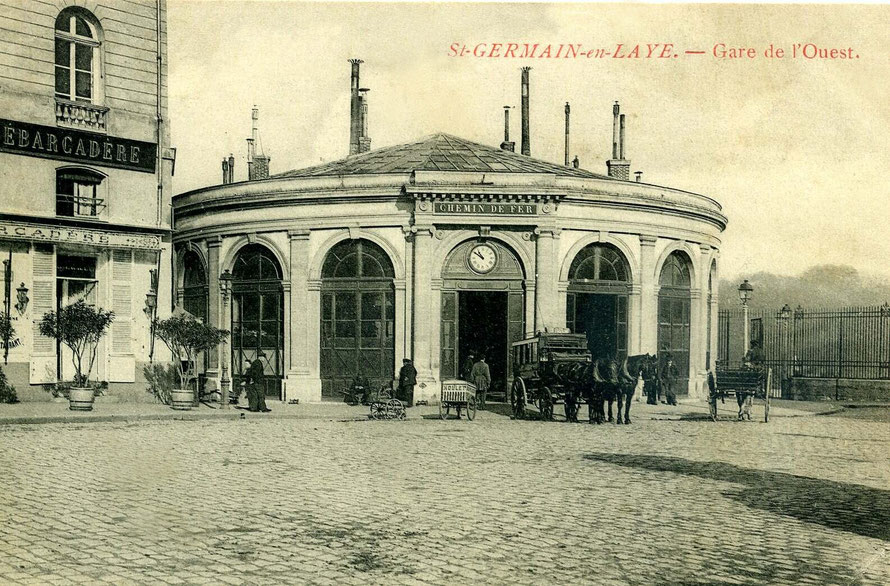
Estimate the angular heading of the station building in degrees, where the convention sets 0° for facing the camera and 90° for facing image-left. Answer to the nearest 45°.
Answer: approximately 0°

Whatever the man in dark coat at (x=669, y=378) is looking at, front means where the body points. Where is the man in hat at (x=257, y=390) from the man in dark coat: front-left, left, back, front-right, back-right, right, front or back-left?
front-right

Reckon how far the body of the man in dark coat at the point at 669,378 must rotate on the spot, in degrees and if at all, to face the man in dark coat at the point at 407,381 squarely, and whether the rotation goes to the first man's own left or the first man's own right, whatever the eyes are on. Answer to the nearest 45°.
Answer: approximately 45° to the first man's own right

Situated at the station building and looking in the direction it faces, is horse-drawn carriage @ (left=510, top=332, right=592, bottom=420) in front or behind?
in front

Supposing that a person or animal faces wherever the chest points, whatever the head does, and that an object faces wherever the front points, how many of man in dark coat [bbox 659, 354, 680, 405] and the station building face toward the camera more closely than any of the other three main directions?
2

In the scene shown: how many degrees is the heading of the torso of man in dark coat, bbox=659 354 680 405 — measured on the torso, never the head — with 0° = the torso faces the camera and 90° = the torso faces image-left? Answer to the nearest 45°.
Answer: approximately 0°
